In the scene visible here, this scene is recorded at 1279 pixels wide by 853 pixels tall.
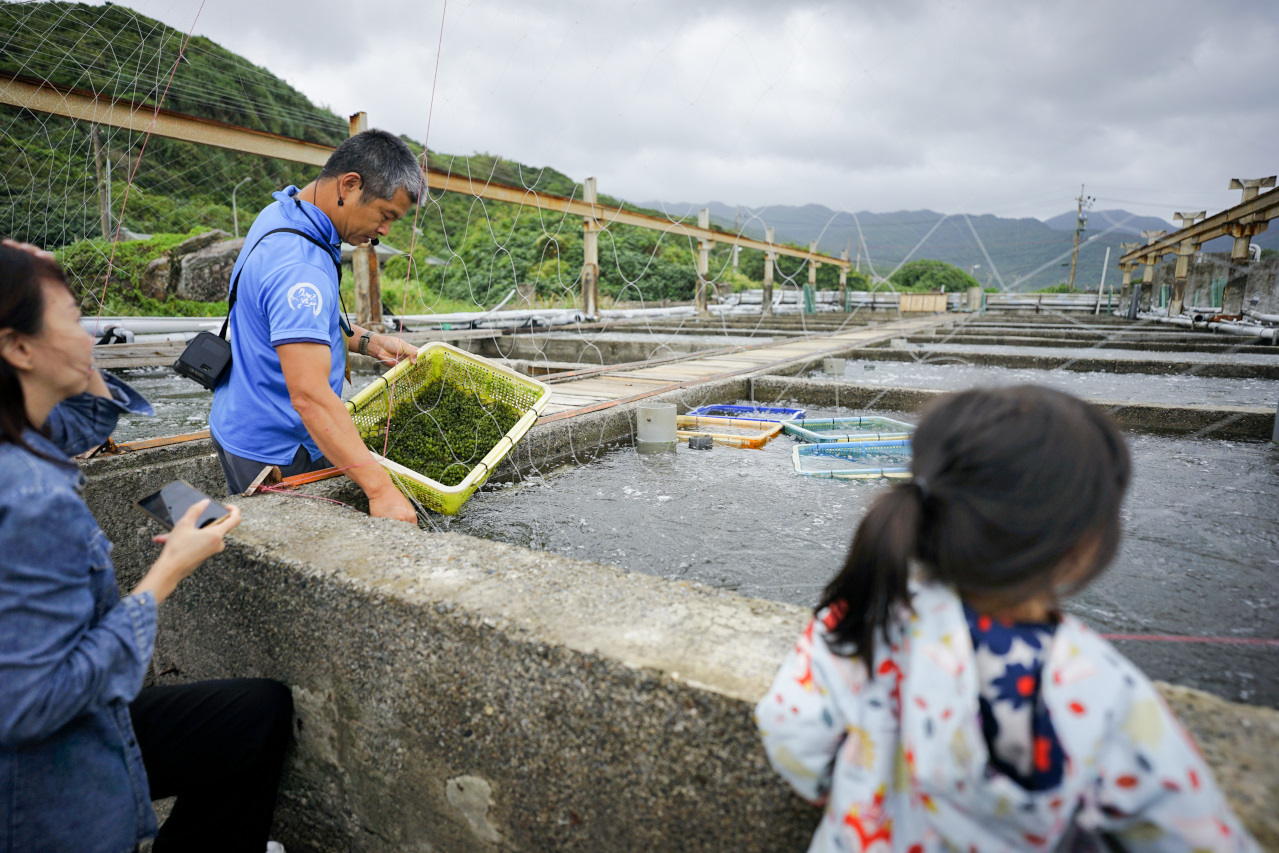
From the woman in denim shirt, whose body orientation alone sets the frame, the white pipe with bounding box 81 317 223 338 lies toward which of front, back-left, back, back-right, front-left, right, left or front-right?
left

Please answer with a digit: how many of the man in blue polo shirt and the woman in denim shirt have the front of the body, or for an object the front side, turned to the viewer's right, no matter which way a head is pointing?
2

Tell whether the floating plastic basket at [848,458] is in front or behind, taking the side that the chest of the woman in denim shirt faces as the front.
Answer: in front

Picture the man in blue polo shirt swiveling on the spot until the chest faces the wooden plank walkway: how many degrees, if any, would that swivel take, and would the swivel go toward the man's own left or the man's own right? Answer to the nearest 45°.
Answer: approximately 45° to the man's own left

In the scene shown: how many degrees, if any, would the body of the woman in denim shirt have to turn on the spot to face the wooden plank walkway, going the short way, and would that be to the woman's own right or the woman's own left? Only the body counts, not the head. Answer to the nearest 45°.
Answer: approximately 45° to the woman's own left

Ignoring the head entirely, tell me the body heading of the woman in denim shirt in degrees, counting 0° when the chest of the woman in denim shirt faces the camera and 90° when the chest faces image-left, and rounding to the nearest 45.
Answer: approximately 270°

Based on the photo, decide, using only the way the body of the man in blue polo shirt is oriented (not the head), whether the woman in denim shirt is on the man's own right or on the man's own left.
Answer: on the man's own right

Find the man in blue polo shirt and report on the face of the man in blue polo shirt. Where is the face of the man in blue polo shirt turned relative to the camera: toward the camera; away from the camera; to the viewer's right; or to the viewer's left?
to the viewer's right

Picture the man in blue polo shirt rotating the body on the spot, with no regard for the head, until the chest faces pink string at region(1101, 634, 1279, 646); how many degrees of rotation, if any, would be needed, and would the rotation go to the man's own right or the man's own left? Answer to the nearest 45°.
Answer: approximately 45° to the man's own right

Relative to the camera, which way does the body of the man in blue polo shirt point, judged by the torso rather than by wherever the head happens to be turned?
to the viewer's right
